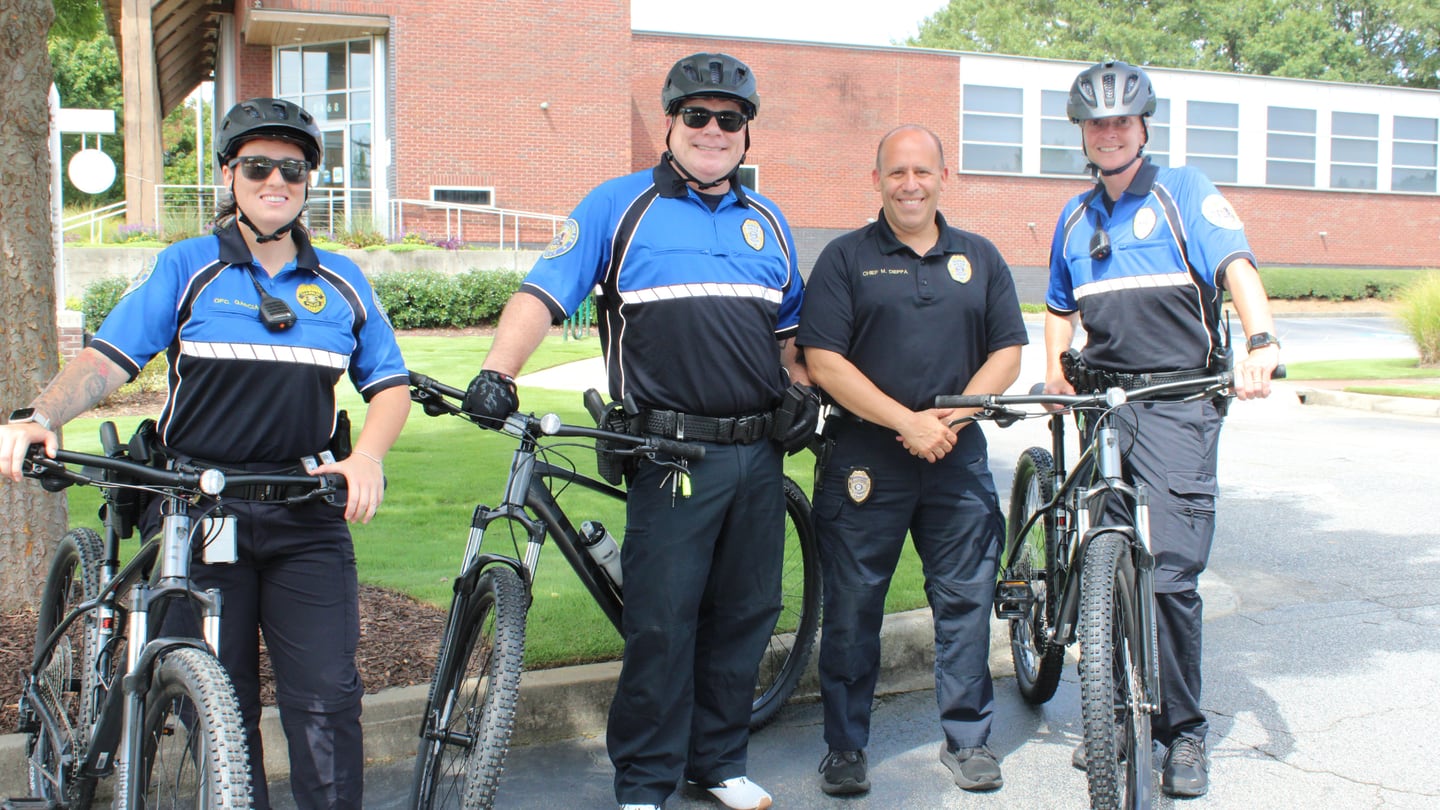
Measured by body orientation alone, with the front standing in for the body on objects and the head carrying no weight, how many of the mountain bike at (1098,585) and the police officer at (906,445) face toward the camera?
2

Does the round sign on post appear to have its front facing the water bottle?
yes

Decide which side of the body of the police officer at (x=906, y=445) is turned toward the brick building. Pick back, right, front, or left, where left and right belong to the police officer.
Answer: back

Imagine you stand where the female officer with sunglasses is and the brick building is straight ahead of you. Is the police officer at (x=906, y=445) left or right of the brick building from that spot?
right

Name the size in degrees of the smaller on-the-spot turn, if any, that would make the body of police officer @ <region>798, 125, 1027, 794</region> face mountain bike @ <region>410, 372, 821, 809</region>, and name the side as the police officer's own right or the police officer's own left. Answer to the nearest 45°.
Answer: approximately 45° to the police officer's own right

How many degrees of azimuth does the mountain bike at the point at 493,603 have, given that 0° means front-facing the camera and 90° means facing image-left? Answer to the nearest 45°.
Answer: approximately 45°

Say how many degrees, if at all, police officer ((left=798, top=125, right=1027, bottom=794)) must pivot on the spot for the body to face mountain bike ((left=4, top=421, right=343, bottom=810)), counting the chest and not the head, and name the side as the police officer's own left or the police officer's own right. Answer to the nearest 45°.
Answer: approximately 45° to the police officer's own right
